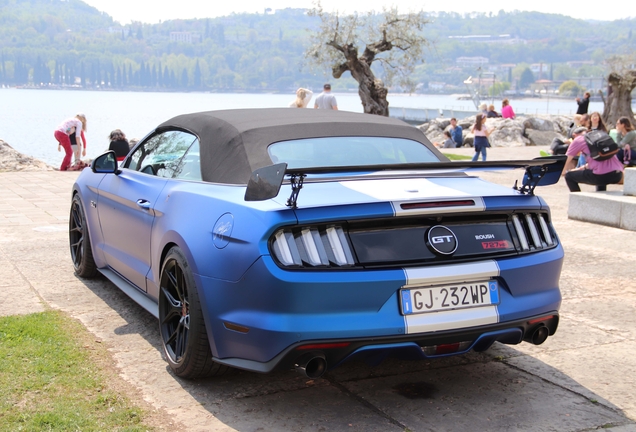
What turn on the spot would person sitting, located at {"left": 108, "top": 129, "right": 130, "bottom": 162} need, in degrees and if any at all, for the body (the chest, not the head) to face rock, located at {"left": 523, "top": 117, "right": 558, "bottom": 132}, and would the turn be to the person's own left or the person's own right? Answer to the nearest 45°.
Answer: approximately 45° to the person's own right

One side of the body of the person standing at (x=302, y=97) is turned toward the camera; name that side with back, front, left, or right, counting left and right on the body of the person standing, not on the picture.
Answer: back

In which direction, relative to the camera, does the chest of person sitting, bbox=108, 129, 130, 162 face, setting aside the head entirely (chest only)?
away from the camera

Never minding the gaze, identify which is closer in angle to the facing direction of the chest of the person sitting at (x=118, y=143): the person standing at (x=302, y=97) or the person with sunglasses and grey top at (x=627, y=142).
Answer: the person standing

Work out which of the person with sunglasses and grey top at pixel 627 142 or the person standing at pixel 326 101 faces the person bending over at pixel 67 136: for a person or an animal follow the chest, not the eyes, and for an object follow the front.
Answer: the person with sunglasses and grey top

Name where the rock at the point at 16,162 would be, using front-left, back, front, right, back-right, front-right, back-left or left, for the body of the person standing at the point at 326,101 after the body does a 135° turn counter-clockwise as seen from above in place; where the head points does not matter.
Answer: front-right

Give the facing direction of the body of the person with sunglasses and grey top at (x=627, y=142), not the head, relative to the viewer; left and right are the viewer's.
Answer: facing to the left of the viewer

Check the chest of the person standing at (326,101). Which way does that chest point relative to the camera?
away from the camera

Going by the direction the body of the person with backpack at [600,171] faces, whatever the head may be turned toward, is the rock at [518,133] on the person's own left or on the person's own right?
on the person's own right

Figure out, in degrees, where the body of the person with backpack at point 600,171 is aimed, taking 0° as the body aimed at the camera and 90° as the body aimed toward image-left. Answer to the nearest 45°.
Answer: approximately 90°
